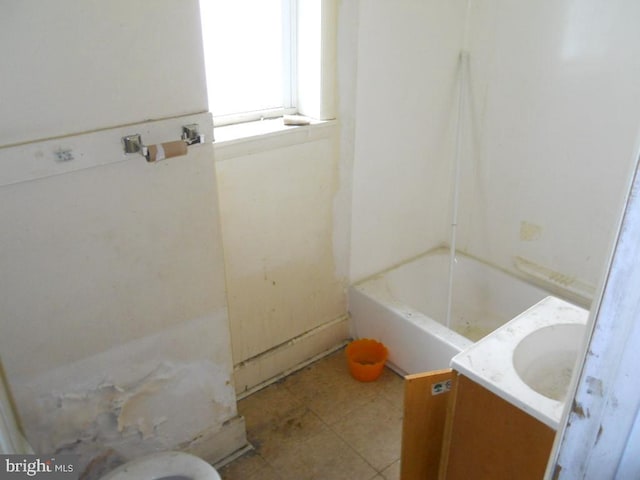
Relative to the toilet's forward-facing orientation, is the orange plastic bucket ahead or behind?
ahead

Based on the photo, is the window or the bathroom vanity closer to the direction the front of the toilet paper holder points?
the bathroom vanity

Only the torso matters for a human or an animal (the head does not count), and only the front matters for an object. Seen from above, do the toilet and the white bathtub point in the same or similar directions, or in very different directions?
very different directions

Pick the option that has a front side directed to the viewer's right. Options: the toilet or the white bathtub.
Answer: the toilet

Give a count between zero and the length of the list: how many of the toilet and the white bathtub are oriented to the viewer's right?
1

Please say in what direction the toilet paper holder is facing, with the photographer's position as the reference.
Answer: facing the viewer and to the right of the viewer

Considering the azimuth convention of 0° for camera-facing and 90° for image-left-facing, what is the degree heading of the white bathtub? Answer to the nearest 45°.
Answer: approximately 45°

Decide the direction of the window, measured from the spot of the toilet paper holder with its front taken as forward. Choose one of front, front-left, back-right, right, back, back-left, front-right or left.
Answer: left

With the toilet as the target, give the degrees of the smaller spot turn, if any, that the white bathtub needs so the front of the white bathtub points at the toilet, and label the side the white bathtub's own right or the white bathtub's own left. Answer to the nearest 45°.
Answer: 0° — it already faces it

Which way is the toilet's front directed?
to the viewer's right
